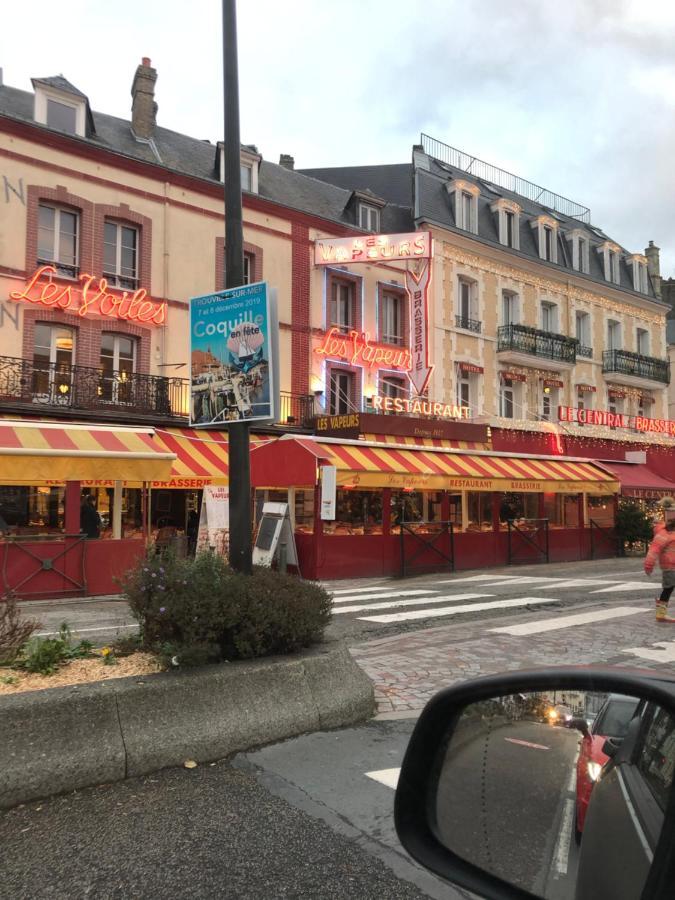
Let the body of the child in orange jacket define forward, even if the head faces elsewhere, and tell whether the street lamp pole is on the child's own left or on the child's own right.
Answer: on the child's own right

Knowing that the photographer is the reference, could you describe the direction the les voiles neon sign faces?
facing the viewer and to the right of the viewer

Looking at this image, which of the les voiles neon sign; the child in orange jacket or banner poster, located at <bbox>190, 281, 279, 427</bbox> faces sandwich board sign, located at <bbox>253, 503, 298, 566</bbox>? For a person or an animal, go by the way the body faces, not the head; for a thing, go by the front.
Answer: the les voiles neon sign

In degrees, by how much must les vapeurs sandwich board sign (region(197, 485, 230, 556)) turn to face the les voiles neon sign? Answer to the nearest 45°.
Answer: approximately 180°

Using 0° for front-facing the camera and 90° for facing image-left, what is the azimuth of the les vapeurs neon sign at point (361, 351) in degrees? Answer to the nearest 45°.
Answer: approximately 315°

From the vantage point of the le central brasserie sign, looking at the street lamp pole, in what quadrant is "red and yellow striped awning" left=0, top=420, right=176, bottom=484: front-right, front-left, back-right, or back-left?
front-right

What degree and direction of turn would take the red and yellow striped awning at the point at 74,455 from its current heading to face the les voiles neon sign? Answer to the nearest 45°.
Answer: approximately 135° to its left

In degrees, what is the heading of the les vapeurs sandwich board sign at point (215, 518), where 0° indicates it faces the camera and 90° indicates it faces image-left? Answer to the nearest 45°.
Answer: approximately 315°

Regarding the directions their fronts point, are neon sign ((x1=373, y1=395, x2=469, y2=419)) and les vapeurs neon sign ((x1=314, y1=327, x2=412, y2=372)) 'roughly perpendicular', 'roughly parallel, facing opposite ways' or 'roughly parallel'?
roughly parallel

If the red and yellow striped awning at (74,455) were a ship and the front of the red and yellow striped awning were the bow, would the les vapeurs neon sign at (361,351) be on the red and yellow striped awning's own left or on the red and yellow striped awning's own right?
on the red and yellow striped awning's own left

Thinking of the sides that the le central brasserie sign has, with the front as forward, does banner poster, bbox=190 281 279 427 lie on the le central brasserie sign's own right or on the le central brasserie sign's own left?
on the le central brasserie sign's own right
